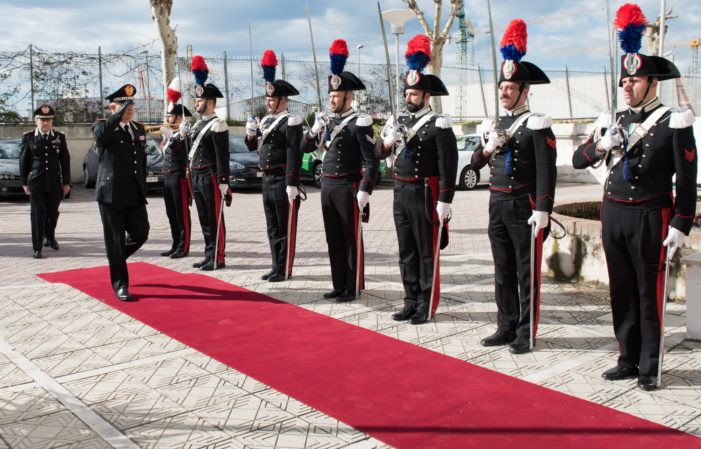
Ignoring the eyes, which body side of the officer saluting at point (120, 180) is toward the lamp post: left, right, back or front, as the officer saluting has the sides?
left

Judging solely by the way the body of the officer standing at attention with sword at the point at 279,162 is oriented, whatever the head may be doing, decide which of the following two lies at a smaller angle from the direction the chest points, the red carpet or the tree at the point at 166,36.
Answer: the red carpet

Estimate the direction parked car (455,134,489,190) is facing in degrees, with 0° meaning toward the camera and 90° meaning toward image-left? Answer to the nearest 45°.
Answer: approximately 315°

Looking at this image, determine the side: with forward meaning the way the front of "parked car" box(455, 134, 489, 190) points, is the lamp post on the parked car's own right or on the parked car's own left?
on the parked car's own right

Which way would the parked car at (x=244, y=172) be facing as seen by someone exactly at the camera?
facing the viewer and to the right of the viewer

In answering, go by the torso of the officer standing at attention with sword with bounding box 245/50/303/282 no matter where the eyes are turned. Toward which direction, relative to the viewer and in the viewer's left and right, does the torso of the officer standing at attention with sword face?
facing the viewer and to the left of the viewer

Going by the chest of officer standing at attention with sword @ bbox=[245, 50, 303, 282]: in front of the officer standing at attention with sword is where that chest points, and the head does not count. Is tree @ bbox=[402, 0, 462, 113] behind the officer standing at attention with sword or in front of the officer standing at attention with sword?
behind

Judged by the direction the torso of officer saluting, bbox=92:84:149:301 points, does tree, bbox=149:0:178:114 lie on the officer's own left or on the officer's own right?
on the officer's own left

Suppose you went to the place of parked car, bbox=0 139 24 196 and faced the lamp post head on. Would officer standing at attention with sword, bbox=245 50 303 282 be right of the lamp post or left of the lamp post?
right

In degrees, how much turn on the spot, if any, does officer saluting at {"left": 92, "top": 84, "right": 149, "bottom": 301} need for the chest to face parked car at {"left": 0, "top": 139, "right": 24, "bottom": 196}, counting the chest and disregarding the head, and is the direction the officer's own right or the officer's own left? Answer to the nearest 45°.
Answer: approximately 135° to the officer's own left

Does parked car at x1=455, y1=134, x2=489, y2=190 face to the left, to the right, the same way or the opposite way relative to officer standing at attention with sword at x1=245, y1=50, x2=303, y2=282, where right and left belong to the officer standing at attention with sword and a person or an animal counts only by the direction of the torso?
to the left

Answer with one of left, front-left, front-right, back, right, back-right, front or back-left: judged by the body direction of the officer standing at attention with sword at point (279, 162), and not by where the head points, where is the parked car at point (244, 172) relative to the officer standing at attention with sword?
back-right
